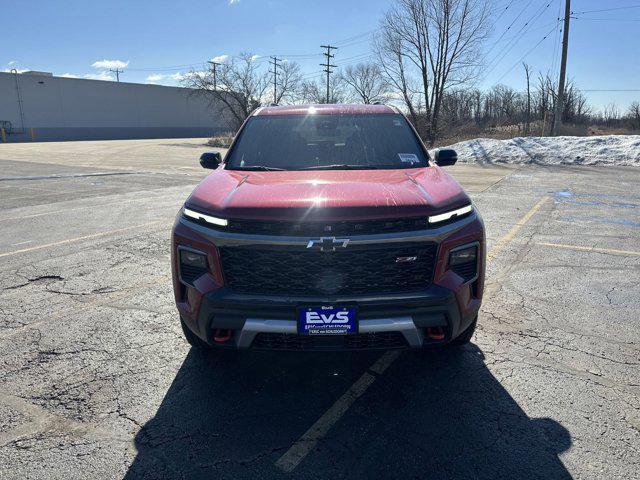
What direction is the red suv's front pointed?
toward the camera
